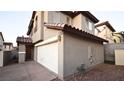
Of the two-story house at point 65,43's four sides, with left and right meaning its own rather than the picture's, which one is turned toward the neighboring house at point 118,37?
back

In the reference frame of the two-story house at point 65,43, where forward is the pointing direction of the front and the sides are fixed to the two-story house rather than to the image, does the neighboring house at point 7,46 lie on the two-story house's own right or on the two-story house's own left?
on the two-story house's own right

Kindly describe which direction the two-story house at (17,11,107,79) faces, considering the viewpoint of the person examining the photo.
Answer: facing the viewer and to the left of the viewer
